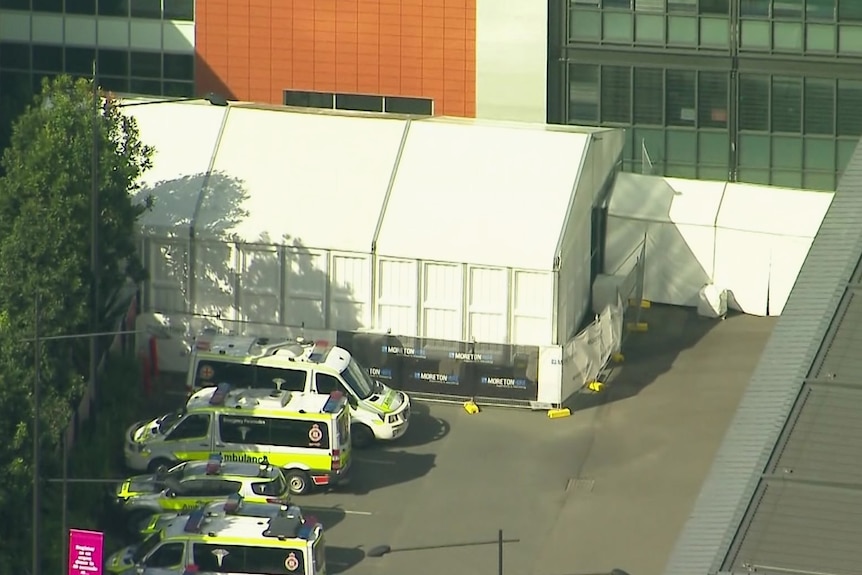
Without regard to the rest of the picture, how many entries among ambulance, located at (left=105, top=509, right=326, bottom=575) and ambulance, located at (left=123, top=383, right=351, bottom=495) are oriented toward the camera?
0

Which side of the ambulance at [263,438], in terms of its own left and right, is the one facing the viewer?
left

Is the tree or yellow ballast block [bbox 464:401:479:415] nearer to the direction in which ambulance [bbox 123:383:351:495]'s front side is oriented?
the tree

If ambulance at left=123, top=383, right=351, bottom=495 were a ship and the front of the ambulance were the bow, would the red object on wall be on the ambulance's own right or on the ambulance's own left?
on the ambulance's own right

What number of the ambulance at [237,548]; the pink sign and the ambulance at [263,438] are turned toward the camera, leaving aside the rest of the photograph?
1

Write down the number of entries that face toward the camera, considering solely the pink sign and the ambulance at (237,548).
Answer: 1

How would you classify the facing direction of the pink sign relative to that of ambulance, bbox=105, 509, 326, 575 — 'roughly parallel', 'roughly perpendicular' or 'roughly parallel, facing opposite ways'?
roughly perpendicular

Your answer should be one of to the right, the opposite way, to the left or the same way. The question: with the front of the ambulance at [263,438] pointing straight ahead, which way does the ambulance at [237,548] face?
the same way

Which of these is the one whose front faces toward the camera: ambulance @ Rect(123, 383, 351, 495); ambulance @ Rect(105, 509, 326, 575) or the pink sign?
the pink sign

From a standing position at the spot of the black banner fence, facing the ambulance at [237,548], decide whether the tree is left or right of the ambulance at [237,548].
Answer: right

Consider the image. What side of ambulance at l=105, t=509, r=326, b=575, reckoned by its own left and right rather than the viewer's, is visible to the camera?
left

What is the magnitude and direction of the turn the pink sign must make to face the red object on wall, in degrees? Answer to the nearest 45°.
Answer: approximately 180°

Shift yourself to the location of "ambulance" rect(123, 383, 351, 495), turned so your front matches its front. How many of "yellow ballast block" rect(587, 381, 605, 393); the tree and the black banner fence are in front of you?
1

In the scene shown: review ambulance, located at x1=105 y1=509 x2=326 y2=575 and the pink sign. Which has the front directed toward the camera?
the pink sign

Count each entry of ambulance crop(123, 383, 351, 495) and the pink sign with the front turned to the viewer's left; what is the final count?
1

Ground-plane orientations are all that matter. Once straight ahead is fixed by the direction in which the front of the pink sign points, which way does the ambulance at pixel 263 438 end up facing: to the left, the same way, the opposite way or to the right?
to the right

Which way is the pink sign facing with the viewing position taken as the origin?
facing the viewer

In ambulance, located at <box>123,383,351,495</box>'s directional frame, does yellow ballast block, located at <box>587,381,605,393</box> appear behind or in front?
behind
